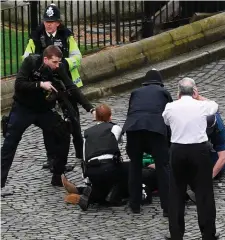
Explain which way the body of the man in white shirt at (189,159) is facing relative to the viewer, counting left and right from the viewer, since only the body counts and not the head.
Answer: facing away from the viewer

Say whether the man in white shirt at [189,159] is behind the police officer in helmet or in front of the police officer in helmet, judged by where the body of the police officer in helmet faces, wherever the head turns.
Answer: in front

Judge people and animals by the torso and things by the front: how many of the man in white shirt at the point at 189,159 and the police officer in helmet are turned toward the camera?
1

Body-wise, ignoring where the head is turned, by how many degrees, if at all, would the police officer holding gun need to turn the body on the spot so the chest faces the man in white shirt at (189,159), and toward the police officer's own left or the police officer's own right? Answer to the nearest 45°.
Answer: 0° — they already face them

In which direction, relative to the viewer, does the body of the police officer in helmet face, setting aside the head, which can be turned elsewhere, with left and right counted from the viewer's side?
facing the viewer

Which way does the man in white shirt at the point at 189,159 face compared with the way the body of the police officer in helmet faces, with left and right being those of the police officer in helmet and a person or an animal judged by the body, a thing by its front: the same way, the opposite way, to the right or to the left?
the opposite way

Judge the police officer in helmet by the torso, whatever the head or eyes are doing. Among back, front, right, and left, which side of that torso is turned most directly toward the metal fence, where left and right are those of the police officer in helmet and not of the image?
back

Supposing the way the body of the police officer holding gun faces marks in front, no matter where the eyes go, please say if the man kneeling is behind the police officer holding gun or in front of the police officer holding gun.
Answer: in front

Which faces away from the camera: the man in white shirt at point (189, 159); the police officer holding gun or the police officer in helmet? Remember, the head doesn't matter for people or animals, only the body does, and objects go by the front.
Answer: the man in white shirt

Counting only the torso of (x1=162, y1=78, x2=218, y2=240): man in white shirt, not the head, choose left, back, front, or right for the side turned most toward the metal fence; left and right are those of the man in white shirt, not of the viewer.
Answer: front

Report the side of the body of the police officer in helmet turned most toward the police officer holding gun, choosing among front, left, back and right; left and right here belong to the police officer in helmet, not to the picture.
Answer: front

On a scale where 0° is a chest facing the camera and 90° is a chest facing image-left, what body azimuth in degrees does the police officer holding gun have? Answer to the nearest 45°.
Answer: approximately 315°
